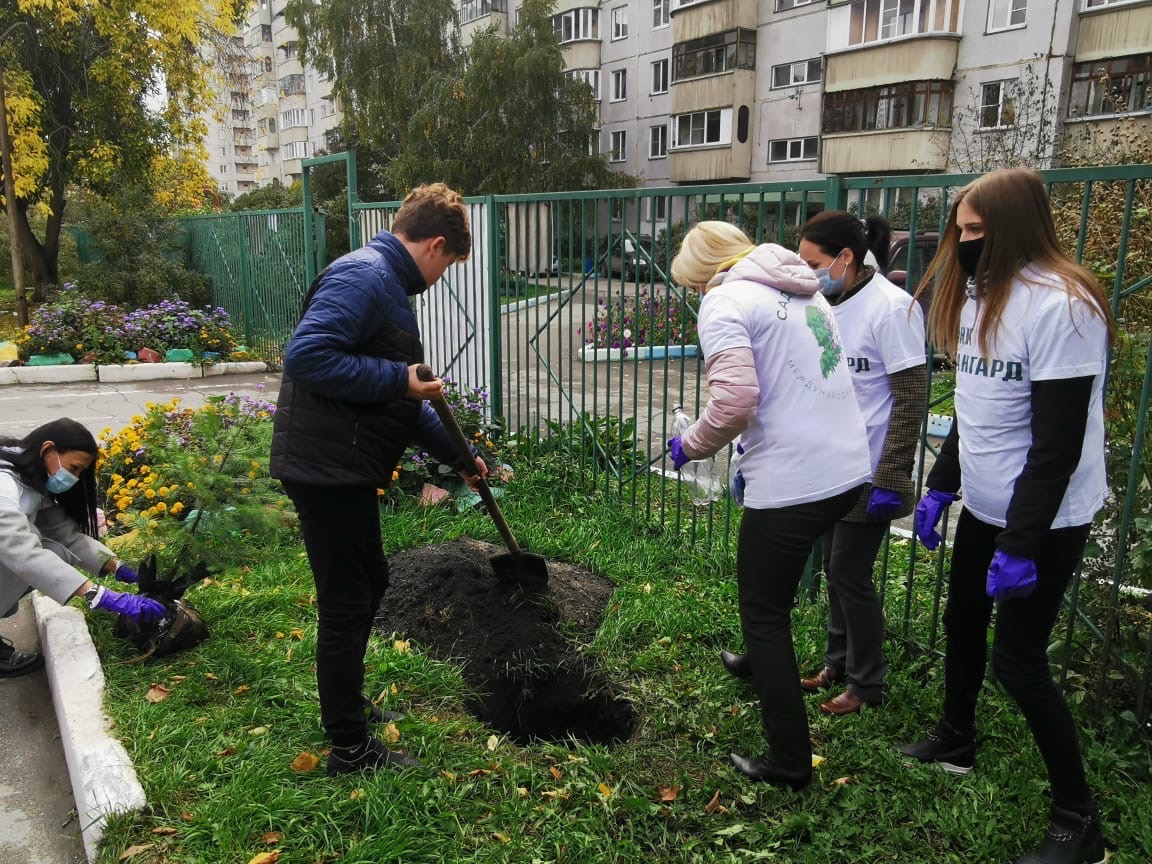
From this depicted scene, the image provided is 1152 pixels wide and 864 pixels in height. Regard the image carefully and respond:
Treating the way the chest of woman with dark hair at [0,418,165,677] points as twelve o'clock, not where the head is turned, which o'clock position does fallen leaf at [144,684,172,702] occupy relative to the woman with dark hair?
The fallen leaf is roughly at 2 o'clock from the woman with dark hair.

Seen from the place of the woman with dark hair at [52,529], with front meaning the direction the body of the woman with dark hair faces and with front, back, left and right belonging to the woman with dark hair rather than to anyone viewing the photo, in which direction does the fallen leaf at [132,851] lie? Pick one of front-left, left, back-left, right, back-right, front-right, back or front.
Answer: right

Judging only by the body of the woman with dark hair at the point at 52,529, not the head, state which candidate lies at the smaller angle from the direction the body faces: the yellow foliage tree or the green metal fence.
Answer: the green metal fence

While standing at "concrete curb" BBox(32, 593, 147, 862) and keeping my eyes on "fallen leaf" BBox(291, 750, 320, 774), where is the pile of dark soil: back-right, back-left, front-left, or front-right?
front-left

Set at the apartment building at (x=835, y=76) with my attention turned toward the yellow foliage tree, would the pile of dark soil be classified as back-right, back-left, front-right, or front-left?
front-left

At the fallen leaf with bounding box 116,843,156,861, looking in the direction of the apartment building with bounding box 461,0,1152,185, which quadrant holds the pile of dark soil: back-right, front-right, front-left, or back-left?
front-right

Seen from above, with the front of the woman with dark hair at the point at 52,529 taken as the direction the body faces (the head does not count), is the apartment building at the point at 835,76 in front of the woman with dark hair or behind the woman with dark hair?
in front

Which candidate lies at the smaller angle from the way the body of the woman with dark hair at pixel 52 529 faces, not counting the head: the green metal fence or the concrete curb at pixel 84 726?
the green metal fence

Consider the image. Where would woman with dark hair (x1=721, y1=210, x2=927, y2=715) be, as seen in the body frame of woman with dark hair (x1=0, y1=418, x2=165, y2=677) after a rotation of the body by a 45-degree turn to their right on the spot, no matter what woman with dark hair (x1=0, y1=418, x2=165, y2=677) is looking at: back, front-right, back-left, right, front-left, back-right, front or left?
front

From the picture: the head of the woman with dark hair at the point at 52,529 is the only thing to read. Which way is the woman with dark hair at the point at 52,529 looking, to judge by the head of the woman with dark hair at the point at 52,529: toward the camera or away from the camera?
toward the camera

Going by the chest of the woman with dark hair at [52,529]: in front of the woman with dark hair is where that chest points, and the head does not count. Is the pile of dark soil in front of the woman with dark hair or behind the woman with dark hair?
in front

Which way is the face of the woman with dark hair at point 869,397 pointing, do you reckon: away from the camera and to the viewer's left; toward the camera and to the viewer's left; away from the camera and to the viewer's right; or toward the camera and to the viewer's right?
toward the camera and to the viewer's left

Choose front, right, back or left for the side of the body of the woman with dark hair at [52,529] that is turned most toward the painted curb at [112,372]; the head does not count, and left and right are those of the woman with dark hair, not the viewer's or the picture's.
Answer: left

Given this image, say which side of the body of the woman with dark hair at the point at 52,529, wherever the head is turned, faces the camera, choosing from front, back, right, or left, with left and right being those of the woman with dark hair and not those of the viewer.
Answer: right
